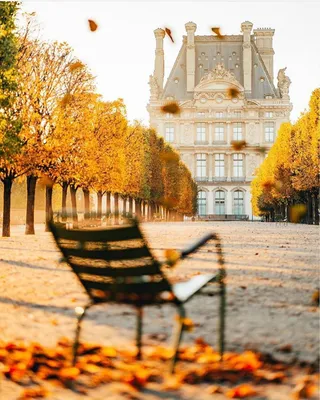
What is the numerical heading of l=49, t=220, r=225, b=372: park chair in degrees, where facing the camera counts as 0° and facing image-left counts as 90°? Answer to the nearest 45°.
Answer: approximately 225°

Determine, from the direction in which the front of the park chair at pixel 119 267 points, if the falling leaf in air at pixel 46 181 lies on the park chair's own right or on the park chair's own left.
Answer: on the park chair's own left

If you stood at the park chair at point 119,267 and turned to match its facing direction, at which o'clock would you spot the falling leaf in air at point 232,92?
The falling leaf in air is roughly at 11 o'clock from the park chair.

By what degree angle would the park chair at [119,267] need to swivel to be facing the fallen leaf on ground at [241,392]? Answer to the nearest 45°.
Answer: approximately 90° to its right
